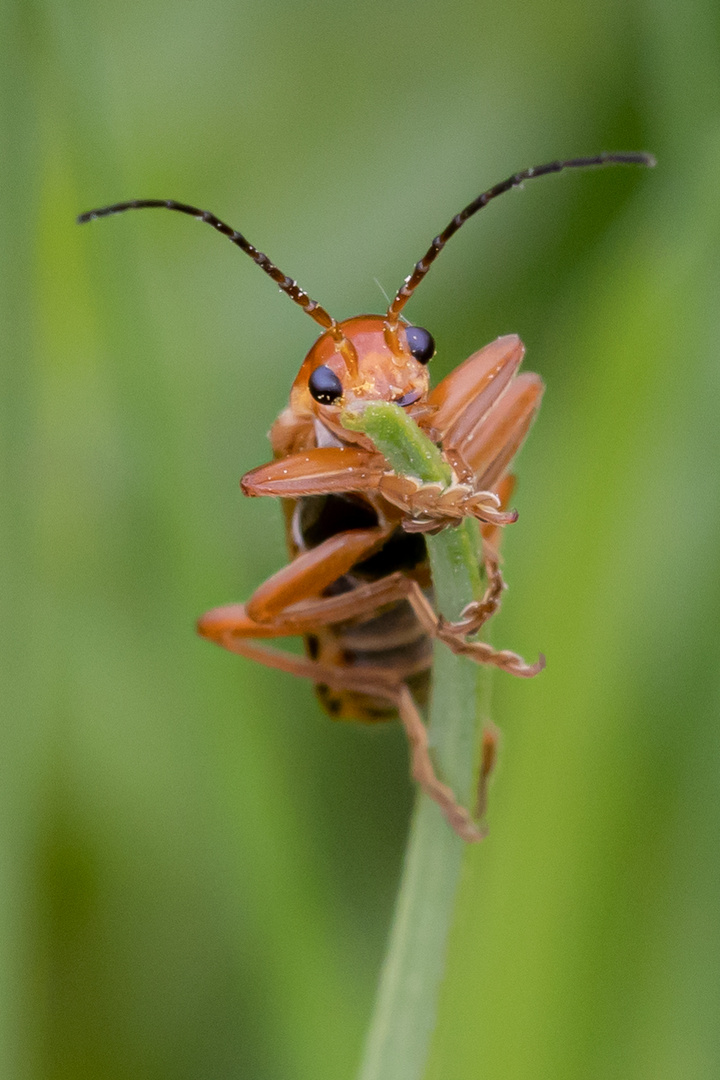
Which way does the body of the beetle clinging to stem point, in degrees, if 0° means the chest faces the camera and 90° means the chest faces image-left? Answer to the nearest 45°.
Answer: approximately 0°
